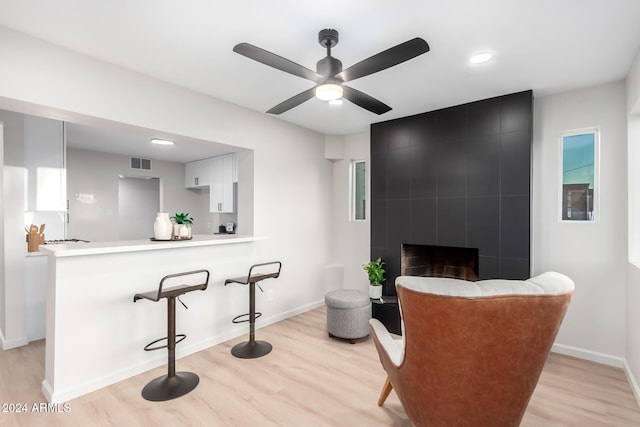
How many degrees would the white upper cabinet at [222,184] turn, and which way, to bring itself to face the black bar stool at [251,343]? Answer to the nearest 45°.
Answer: approximately 45° to its left

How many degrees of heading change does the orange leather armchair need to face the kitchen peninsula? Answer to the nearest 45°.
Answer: approximately 45° to its left

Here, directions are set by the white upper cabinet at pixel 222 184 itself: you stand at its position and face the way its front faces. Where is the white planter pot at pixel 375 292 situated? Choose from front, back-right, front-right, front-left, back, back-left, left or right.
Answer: left

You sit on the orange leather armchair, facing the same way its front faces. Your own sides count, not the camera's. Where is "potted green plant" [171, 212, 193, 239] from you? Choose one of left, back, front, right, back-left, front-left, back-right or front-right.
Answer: front-left

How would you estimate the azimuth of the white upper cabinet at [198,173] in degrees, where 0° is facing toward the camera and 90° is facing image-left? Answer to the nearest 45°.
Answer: approximately 45°

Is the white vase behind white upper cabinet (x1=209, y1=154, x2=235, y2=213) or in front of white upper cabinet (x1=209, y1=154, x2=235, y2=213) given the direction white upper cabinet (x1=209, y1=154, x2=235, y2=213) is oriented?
in front

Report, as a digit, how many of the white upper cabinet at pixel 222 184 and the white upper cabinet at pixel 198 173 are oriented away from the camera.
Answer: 0

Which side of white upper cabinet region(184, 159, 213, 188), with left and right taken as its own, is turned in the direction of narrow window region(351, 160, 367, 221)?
left

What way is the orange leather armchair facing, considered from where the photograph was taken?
facing away from the viewer and to the left of the viewer
